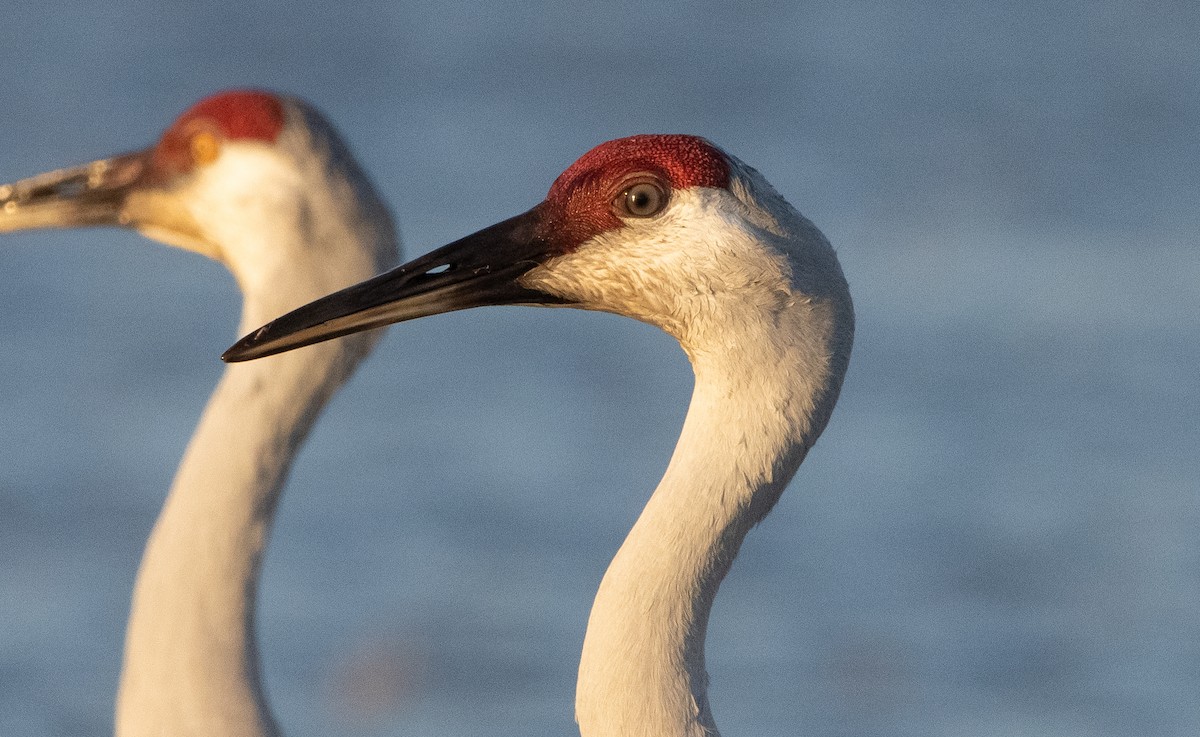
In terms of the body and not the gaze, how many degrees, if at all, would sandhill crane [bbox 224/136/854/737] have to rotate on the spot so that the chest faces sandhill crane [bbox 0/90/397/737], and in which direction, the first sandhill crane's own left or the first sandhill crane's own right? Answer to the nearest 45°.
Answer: approximately 45° to the first sandhill crane's own right

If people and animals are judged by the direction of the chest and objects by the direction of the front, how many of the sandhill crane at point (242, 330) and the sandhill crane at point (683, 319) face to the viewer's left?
2

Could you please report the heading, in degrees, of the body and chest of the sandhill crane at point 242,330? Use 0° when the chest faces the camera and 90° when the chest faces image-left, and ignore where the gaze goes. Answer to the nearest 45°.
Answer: approximately 90°

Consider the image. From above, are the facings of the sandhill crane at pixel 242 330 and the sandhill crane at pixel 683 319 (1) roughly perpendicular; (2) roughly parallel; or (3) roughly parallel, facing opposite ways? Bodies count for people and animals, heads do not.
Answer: roughly parallel

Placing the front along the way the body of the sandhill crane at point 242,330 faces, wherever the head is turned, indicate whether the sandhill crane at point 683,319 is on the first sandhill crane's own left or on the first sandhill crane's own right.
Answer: on the first sandhill crane's own left

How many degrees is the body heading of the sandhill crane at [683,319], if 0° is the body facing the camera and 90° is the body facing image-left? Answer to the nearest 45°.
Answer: approximately 90°
